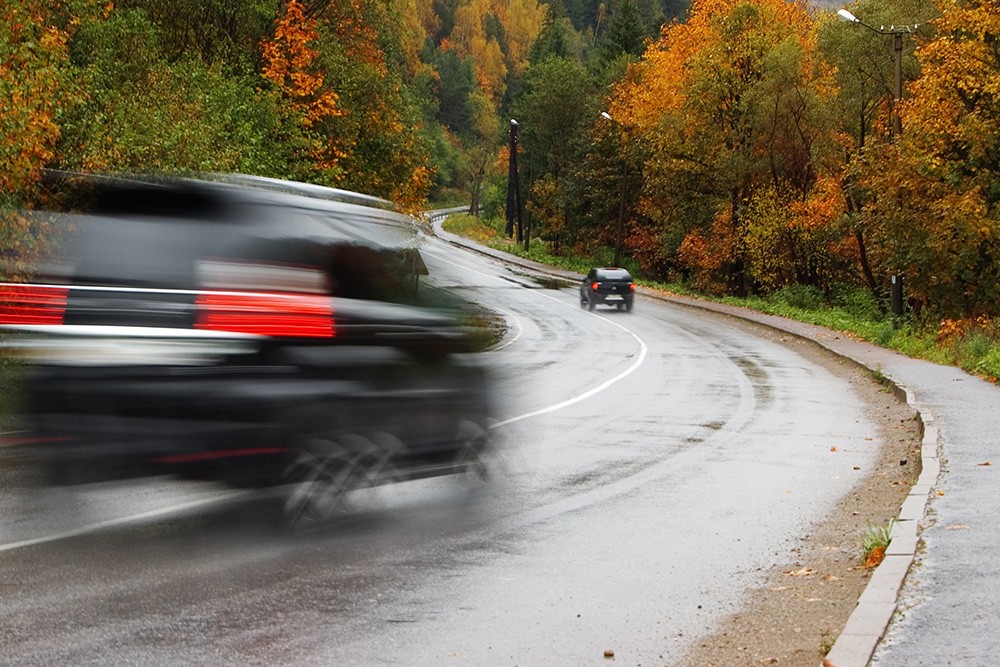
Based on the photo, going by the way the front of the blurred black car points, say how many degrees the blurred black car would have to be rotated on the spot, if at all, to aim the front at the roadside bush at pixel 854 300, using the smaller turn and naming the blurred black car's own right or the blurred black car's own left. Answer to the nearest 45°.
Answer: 0° — it already faces it

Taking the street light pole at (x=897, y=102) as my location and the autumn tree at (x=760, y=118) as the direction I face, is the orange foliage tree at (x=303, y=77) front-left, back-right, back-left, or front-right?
front-left

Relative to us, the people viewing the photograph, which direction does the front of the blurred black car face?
facing away from the viewer and to the right of the viewer

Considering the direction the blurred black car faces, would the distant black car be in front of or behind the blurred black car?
in front

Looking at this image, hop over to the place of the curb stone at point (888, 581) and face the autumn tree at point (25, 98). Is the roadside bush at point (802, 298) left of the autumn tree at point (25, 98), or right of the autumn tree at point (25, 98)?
right

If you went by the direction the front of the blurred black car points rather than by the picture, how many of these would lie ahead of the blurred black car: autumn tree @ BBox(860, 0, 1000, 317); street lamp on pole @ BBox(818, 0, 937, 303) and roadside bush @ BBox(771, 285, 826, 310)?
3

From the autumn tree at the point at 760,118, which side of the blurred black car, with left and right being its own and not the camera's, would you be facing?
front

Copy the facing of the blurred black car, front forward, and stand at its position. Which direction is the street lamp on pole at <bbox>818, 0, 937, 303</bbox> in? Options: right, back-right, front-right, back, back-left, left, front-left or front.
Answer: front

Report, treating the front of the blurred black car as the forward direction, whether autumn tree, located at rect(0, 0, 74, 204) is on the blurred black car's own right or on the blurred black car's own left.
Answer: on the blurred black car's own left

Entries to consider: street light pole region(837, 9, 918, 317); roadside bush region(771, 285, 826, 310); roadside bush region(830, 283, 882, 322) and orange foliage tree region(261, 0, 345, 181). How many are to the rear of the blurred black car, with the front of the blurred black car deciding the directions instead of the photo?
0

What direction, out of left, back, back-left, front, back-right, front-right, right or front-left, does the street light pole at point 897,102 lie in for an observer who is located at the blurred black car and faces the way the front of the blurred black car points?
front

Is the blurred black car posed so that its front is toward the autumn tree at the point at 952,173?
yes

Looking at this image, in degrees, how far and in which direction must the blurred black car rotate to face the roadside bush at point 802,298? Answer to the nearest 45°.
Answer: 0° — it already faces it
